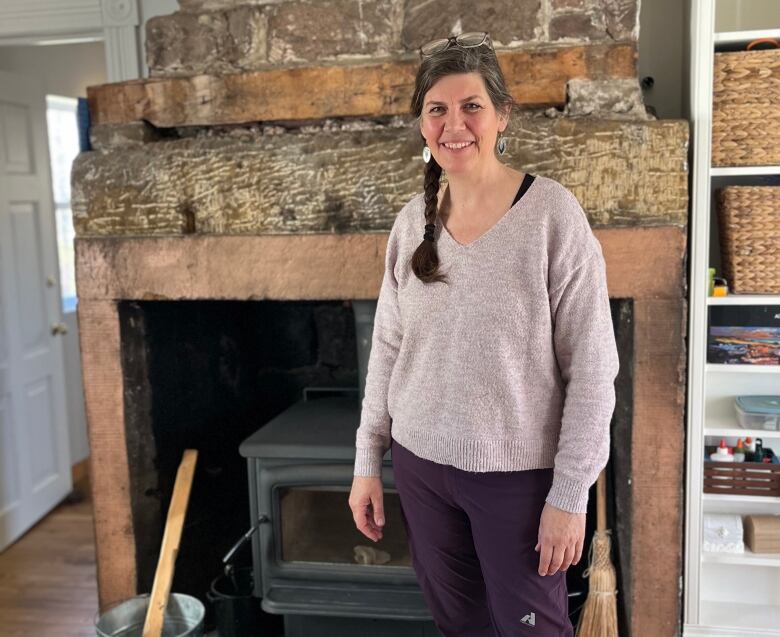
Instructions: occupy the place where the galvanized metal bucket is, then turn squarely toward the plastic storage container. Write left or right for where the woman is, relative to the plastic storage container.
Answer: right

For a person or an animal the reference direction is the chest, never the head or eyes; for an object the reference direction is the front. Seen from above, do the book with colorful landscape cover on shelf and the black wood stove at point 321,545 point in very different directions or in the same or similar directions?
same or similar directions

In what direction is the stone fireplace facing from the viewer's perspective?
toward the camera

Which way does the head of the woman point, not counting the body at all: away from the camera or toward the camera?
toward the camera

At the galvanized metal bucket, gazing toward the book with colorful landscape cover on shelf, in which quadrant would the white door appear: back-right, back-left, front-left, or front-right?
back-left

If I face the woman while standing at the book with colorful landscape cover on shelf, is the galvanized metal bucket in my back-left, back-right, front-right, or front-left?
front-right

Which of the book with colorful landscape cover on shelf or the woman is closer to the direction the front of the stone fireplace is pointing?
the woman

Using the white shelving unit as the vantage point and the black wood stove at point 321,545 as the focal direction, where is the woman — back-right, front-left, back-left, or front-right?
front-left

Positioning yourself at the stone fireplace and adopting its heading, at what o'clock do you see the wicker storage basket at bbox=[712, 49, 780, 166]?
The wicker storage basket is roughly at 9 o'clock from the stone fireplace.

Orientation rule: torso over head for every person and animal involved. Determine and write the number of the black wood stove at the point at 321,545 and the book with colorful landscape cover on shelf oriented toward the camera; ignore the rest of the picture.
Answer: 2

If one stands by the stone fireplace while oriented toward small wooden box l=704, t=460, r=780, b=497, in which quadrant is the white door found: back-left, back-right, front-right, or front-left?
back-left

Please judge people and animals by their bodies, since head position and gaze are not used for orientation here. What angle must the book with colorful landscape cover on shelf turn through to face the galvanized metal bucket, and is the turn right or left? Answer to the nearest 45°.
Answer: approximately 90° to its right

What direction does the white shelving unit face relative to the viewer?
toward the camera
